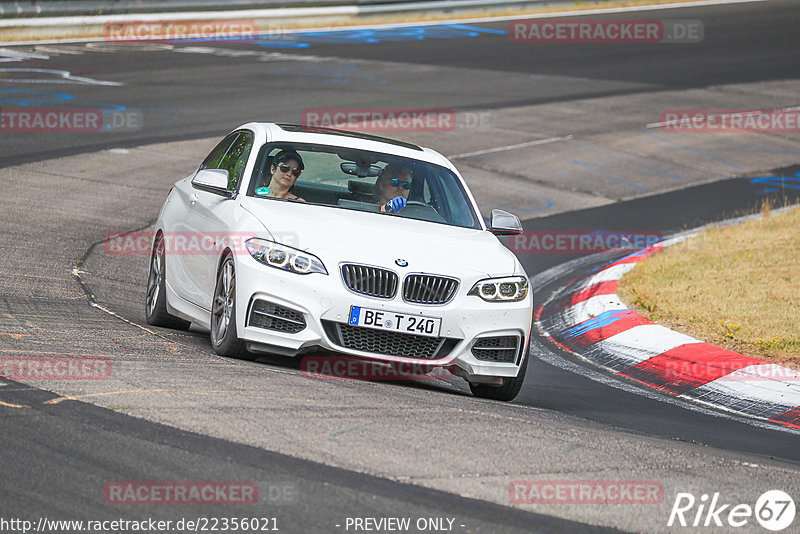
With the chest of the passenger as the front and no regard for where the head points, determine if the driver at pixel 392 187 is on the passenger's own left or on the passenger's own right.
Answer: on the passenger's own left

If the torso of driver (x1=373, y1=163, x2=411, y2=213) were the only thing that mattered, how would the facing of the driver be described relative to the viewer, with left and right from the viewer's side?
facing the viewer and to the right of the viewer

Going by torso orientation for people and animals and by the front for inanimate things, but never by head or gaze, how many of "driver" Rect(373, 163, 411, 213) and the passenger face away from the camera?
0
